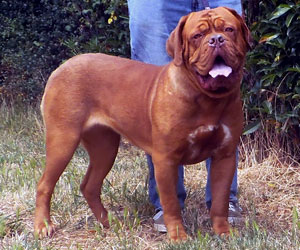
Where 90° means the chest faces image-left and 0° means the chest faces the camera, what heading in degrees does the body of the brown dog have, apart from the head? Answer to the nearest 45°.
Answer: approximately 315°
